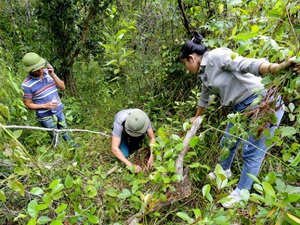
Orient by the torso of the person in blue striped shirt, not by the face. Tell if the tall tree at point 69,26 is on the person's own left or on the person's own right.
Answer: on the person's own left

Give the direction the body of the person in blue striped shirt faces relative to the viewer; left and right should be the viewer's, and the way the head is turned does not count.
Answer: facing the viewer and to the right of the viewer

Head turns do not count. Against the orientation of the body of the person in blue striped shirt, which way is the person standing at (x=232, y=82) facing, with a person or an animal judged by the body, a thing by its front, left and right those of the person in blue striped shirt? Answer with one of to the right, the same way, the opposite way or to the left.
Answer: to the right

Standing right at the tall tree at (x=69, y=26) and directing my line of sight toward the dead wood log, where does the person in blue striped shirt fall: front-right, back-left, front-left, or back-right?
front-right

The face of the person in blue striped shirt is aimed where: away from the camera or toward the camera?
toward the camera

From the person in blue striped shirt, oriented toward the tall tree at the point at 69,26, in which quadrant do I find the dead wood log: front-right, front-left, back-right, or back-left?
back-right

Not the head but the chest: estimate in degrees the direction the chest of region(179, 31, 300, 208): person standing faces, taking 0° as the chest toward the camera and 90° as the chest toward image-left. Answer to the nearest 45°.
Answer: approximately 90°

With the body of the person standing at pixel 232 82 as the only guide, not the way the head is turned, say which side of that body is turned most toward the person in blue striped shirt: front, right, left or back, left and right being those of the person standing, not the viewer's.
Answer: front

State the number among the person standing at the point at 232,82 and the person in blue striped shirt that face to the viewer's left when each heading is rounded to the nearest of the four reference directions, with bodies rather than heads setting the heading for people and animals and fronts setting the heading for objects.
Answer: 1

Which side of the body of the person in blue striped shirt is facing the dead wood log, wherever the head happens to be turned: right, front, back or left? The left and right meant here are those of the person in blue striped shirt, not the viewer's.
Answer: front

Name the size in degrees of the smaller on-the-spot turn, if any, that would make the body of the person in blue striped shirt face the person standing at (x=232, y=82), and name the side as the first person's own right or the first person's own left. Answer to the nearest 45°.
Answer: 0° — they already face them
